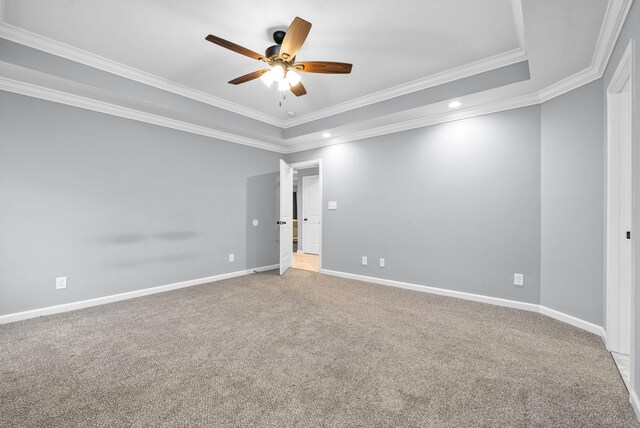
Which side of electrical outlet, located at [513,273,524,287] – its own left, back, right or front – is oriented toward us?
front

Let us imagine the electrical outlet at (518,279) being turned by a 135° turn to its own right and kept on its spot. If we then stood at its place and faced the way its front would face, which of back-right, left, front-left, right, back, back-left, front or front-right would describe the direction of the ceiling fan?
left

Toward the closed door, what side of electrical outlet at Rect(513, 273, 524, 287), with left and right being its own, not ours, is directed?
right

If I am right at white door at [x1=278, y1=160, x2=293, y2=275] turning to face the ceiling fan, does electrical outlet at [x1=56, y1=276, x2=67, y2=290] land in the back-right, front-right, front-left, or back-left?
front-right

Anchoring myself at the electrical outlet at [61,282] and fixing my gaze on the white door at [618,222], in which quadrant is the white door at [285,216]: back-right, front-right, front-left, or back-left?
front-left

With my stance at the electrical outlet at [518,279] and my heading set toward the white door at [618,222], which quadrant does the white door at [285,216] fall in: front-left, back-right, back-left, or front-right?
back-right

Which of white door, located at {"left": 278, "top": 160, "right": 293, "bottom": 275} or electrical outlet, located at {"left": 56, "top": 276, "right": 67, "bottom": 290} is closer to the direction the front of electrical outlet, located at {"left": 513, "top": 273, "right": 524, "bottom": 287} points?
the electrical outlet

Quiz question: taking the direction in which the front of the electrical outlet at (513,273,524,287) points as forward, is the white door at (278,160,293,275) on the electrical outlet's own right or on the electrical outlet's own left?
on the electrical outlet's own right

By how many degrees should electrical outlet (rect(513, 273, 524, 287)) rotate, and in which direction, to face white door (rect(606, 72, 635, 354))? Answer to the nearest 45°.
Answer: approximately 45° to its left

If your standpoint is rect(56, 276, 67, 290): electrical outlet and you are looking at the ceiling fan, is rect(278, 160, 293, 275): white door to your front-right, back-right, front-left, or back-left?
front-left

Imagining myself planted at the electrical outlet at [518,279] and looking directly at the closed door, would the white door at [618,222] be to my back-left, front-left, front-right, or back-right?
back-left

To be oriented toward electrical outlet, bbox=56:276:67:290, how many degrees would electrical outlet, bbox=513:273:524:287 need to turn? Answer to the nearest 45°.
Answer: approximately 45° to its right
